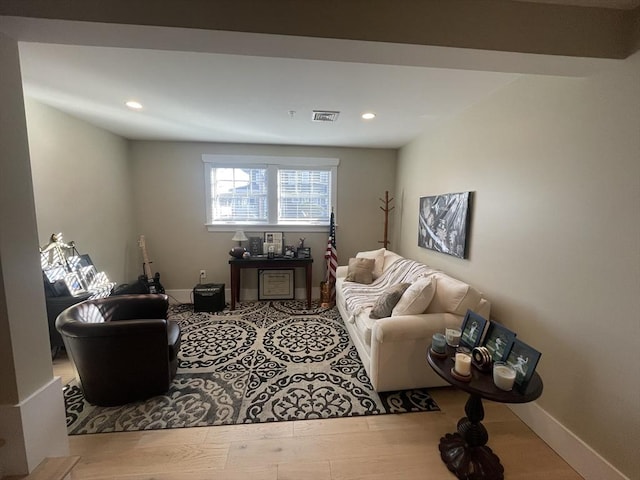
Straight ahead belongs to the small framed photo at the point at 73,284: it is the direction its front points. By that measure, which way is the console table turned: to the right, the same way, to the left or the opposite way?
to the right

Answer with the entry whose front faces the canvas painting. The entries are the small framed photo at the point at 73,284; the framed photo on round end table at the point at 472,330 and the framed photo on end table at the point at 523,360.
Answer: the small framed photo

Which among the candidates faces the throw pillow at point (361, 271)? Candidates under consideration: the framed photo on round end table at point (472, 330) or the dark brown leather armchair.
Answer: the dark brown leather armchair

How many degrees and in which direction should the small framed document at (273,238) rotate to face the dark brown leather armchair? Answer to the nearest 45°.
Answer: approximately 45° to its right

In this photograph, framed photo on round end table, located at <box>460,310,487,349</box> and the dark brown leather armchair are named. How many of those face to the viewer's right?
1

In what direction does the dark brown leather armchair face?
to the viewer's right

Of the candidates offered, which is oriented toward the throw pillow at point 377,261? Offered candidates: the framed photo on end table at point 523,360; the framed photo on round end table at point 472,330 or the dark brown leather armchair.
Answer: the dark brown leather armchair

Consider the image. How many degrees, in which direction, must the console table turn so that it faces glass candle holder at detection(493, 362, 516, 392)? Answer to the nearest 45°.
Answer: approximately 45° to its left

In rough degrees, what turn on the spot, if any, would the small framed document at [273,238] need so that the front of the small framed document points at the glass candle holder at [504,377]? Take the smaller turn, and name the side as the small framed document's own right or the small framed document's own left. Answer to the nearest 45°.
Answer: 0° — it already faces it

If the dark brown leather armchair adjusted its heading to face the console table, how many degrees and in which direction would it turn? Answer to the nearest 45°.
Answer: approximately 45° to its left

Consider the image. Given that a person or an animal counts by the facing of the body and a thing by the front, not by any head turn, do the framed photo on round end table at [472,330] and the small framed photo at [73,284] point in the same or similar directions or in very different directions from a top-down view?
very different directions
